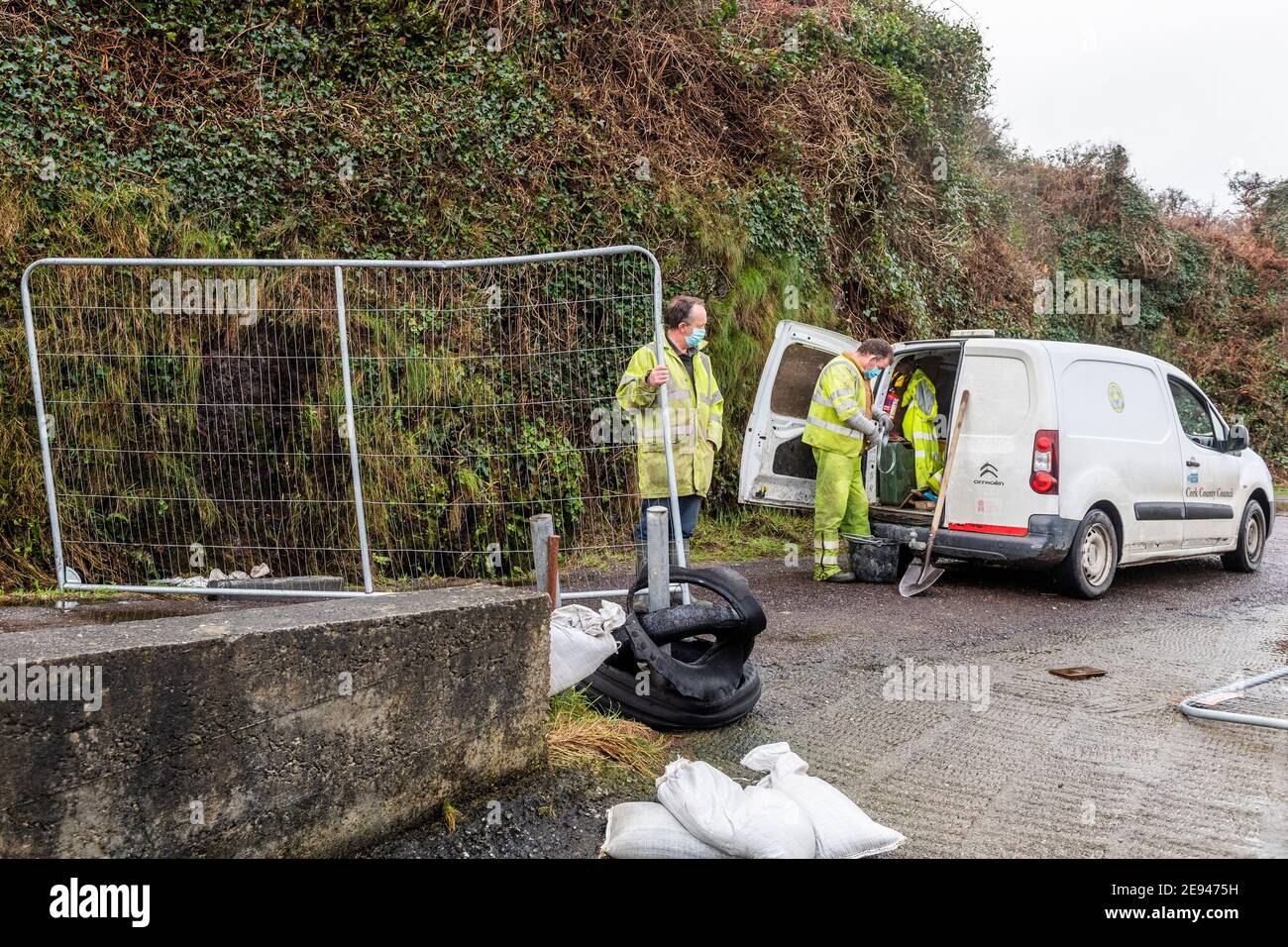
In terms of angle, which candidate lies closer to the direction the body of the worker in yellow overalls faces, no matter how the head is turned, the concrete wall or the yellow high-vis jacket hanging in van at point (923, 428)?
the yellow high-vis jacket hanging in van

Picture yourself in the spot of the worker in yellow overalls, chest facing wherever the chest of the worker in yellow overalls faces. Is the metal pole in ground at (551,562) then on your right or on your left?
on your right

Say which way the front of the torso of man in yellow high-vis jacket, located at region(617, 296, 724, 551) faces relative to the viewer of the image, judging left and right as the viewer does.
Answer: facing the viewer and to the right of the viewer

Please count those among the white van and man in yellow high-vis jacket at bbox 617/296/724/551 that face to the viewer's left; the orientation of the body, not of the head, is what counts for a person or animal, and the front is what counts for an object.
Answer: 0

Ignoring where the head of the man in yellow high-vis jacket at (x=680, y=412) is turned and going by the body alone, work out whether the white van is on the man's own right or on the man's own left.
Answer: on the man's own left

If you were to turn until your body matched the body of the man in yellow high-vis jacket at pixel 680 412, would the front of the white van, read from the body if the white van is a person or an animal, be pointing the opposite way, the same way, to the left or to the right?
to the left

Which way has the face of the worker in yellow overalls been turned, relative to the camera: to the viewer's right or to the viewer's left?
to the viewer's right

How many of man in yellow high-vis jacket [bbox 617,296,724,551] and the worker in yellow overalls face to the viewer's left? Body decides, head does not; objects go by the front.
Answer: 0

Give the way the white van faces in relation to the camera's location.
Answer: facing away from the viewer and to the right of the viewer

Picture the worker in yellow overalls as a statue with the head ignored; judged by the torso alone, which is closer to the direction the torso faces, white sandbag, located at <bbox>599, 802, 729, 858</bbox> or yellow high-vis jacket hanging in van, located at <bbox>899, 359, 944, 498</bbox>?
the yellow high-vis jacket hanging in van

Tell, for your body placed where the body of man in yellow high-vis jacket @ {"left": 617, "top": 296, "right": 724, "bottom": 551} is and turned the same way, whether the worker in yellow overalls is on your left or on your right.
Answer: on your left

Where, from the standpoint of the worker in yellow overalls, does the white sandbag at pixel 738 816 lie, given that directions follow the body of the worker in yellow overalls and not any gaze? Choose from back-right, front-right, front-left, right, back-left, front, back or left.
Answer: right
